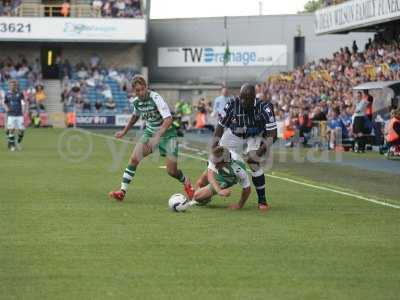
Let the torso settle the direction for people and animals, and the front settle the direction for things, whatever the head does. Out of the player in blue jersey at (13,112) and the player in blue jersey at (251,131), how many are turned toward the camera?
2

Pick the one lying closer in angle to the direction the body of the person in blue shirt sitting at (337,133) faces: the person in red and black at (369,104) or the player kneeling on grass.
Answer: the player kneeling on grass

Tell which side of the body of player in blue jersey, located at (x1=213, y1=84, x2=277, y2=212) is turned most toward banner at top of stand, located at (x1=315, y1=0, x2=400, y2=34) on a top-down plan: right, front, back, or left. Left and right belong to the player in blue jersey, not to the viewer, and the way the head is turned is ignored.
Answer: back

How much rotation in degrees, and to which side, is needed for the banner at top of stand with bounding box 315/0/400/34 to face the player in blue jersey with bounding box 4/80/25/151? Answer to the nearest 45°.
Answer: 0° — it already faces them

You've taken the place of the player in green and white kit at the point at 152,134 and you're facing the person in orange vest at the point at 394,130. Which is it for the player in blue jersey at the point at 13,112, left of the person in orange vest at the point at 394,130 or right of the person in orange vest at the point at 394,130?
left

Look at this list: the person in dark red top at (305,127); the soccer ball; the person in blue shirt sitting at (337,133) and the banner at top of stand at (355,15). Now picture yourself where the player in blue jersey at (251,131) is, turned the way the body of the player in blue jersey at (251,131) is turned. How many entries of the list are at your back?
3

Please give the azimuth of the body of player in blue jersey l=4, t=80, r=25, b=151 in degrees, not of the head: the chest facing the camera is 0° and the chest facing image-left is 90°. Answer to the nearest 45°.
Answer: approximately 0°

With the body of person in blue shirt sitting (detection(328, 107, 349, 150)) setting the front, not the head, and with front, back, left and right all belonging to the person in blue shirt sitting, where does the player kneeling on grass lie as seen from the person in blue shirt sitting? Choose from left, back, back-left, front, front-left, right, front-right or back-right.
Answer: front-left
